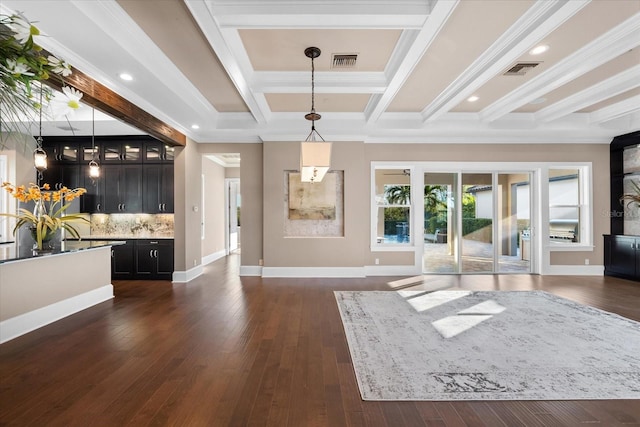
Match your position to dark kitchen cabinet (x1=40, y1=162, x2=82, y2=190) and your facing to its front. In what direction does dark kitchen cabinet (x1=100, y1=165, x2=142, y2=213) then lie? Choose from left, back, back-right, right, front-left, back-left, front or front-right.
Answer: left

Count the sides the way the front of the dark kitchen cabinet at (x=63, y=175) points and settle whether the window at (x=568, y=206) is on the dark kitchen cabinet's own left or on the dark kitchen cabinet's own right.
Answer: on the dark kitchen cabinet's own left

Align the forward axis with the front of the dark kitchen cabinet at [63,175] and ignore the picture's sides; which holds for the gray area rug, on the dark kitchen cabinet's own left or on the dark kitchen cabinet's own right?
on the dark kitchen cabinet's own left

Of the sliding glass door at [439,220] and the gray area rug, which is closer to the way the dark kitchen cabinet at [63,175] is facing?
the gray area rug

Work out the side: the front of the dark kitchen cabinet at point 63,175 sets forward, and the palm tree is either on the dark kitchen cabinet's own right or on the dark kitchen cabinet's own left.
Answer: on the dark kitchen cabinet's own left

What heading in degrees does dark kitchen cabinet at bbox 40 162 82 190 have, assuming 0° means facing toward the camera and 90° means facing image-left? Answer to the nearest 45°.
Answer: approximately 45°

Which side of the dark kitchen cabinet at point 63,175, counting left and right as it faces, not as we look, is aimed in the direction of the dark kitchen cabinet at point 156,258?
left

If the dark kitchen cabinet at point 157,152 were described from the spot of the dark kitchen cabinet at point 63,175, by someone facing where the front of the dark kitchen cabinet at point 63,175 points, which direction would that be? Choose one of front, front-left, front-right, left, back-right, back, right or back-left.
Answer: left

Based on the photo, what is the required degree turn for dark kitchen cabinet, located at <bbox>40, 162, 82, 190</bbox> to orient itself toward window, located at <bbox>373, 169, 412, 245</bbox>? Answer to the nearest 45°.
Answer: approximately 90° to its left

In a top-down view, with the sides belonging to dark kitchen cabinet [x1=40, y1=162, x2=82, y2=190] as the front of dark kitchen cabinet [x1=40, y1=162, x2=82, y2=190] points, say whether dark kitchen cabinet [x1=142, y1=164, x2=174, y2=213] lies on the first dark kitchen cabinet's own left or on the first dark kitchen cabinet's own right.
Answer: on the first dark kitchen cabinet's own left

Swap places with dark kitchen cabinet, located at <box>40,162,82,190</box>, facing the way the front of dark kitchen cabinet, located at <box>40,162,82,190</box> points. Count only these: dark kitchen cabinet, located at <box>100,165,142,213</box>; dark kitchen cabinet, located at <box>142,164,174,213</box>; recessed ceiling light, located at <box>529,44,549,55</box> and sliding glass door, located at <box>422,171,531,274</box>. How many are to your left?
4
